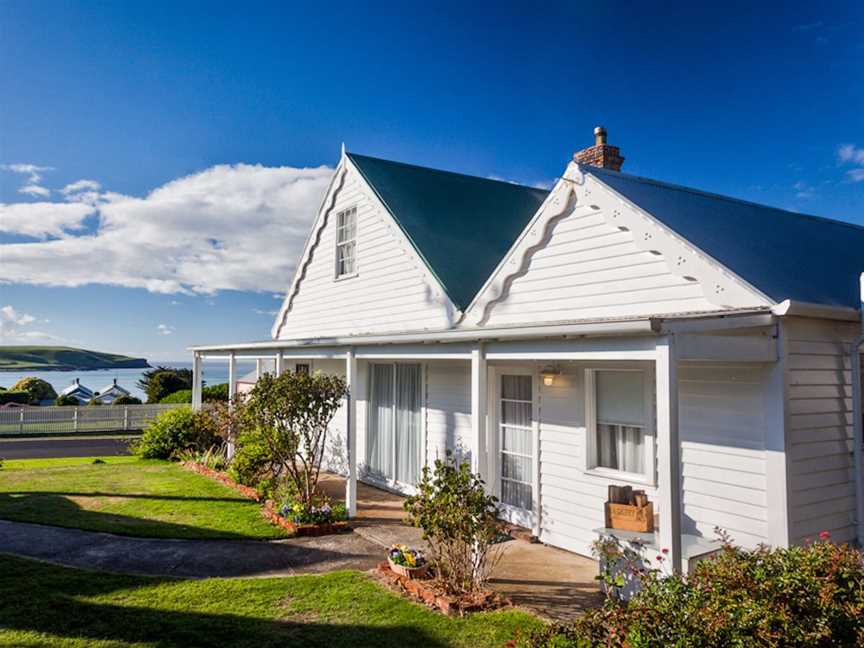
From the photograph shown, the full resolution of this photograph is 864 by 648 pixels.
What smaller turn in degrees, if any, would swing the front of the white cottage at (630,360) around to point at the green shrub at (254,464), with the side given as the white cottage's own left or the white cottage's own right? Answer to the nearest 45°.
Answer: approximately 90° to the white cottage's own right

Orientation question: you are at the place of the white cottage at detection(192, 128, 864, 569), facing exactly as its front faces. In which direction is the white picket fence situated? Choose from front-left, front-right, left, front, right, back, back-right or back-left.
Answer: right

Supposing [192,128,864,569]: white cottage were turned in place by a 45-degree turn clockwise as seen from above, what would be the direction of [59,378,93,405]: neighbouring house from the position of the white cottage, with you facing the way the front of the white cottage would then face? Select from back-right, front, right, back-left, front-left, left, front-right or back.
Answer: front-right

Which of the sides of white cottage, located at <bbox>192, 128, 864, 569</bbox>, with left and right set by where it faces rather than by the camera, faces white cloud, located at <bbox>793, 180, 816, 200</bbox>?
back

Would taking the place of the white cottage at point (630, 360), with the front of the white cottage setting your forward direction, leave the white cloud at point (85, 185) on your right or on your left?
on your right

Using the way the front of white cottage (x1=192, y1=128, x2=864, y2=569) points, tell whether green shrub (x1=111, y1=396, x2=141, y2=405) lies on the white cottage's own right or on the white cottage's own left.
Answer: on the white cottage's own right

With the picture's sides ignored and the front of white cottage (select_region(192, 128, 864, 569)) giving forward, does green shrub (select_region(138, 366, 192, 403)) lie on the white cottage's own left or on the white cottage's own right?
on the white cottage's own right

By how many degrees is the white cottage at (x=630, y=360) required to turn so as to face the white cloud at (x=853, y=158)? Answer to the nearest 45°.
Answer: approximately 180°

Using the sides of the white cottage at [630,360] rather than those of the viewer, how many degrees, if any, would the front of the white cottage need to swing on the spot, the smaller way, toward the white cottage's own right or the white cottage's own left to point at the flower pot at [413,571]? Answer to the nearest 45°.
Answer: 0° — it already faces it

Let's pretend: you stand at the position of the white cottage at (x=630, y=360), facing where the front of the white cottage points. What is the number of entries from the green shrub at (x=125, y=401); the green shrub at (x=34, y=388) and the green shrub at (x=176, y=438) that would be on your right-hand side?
3

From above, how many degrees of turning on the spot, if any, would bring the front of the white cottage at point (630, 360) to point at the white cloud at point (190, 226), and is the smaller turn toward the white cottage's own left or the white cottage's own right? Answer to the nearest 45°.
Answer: approximately 90° to the white cottage's own right

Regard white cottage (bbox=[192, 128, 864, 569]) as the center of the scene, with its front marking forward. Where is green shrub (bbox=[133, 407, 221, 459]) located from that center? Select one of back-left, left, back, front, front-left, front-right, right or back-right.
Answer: right

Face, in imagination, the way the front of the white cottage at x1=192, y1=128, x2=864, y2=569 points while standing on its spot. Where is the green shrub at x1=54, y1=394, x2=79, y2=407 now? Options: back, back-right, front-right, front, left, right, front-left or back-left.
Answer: right

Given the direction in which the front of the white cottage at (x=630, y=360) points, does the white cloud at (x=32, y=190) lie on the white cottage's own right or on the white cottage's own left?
on the white cottage's own right

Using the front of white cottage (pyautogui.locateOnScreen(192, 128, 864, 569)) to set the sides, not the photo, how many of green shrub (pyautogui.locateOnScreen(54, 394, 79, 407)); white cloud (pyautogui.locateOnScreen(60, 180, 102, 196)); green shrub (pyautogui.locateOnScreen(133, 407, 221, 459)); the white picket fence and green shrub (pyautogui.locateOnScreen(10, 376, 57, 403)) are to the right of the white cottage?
5
